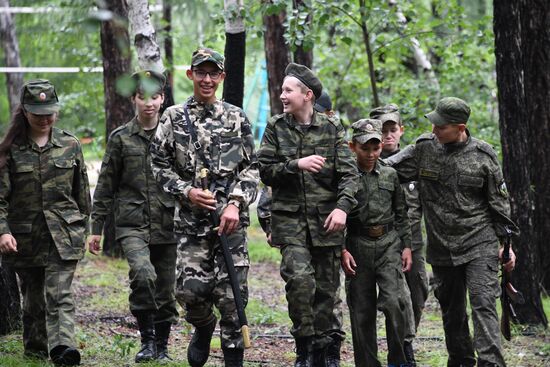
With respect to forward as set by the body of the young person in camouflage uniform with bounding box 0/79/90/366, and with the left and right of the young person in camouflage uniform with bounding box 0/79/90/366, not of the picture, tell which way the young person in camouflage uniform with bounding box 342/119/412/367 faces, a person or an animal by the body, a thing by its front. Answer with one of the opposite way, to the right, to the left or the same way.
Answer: the same way

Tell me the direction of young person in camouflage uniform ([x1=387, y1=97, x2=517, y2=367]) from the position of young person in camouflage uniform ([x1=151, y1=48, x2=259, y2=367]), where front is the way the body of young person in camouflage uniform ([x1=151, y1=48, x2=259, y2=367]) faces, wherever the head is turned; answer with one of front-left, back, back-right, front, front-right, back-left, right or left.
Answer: left

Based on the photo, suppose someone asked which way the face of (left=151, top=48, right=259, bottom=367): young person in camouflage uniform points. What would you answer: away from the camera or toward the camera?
toward the camera

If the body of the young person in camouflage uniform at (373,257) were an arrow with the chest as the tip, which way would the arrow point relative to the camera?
toward the camera

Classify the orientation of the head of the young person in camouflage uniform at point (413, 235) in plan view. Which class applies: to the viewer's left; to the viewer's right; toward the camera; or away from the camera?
toward the camera

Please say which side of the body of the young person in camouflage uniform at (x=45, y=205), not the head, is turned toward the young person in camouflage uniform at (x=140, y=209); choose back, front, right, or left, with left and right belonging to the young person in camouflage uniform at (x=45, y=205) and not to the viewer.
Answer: left

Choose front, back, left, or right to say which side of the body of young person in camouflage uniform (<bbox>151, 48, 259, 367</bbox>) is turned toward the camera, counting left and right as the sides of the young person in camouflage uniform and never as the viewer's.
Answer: front

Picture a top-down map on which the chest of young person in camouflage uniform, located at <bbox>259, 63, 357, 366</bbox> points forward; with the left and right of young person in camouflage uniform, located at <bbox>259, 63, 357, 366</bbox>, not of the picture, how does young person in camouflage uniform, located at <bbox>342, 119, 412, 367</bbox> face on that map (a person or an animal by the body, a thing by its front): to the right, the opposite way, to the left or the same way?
the same way

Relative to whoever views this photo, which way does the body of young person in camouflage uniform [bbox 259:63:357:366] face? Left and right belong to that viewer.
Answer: facing the viewer

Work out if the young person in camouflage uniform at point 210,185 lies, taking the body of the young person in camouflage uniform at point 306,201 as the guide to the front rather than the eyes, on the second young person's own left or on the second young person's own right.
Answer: on the second young person's own right

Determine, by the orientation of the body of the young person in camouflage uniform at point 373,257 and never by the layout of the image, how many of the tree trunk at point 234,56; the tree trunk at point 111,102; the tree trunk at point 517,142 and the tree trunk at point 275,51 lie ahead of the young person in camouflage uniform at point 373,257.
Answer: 0

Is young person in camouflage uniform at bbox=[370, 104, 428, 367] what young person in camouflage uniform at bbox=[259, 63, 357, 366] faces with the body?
no

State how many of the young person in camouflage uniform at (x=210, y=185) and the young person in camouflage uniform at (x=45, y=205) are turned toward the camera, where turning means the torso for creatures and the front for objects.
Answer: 2

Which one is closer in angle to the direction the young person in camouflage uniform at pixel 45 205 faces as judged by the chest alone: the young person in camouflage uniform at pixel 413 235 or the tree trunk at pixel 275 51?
the young person in camouflage uniform

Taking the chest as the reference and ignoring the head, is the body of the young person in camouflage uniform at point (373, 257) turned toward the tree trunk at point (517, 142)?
no

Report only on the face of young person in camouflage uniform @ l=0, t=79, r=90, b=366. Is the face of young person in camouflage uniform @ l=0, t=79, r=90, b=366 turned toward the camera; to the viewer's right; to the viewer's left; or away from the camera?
toward the camera

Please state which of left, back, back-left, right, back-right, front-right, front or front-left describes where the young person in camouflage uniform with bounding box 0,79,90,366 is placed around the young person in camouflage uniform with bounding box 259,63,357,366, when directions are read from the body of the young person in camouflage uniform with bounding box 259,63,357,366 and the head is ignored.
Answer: right

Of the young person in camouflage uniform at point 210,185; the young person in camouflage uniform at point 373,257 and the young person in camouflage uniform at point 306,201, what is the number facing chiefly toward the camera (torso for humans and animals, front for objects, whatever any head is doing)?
3

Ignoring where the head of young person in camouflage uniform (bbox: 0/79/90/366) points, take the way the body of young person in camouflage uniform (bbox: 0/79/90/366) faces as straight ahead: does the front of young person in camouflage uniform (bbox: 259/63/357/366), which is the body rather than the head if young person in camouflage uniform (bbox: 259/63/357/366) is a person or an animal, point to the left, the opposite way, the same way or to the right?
the same way

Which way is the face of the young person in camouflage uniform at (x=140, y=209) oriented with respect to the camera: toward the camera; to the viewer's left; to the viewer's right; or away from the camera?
toward the camera
